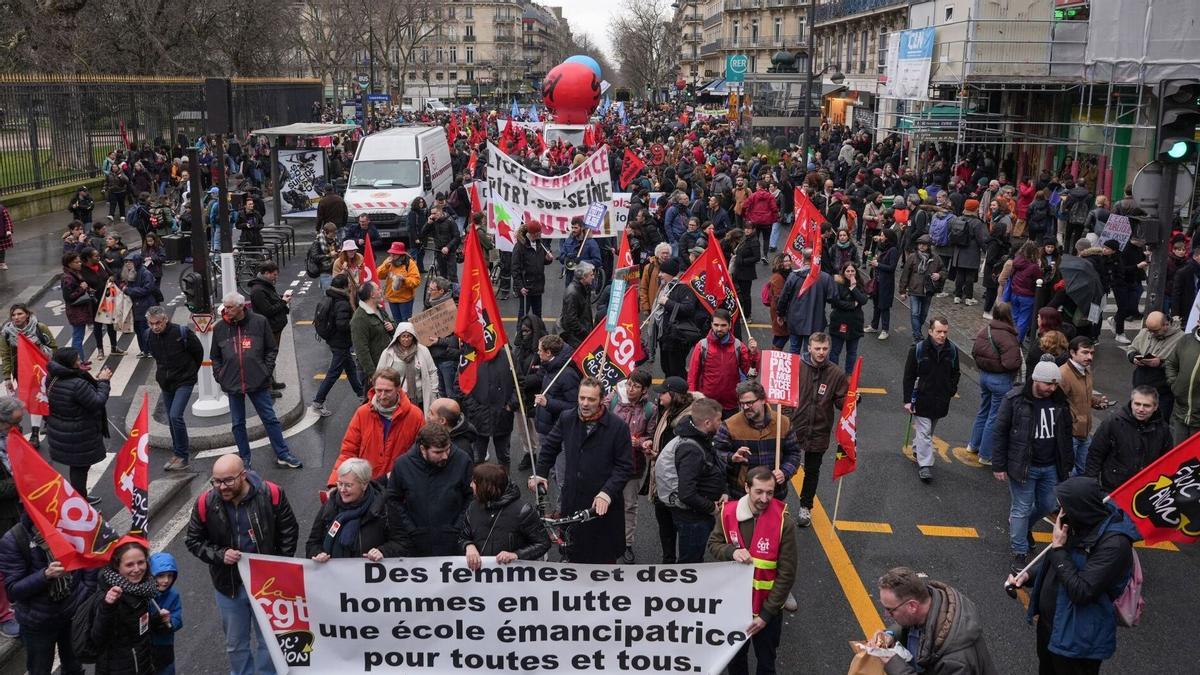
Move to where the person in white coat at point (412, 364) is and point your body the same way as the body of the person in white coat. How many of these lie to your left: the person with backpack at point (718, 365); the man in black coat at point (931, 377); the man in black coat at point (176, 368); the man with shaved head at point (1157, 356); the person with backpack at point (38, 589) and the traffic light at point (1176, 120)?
4

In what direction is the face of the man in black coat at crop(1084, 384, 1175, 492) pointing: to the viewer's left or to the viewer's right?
to the viewer's left

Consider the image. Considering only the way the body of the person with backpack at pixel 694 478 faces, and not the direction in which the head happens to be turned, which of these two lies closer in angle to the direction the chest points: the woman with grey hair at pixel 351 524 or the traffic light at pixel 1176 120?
the traffic light

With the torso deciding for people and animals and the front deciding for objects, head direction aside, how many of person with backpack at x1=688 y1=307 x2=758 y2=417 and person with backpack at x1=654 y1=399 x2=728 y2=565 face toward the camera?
1

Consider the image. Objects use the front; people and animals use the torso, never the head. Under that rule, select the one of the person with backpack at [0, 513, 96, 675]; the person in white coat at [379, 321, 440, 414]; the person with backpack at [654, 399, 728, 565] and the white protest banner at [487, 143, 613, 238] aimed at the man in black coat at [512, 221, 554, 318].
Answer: the white protest banner

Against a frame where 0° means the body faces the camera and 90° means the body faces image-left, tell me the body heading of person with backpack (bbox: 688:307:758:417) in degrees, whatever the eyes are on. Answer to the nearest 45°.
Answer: approximately 0°

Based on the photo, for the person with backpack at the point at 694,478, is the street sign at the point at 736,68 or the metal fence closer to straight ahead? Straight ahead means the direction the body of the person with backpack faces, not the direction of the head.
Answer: the street sign

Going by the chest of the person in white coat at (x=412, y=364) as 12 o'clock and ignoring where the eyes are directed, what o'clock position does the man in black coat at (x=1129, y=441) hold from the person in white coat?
The man in black coat is roughly at 10 o'clock from the person in white coat.
